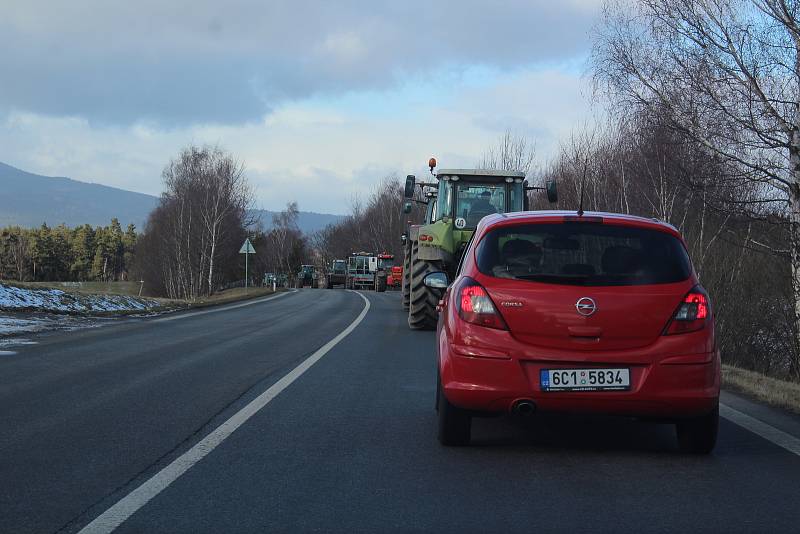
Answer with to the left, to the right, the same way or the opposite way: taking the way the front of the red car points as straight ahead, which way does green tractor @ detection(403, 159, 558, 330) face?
the same way

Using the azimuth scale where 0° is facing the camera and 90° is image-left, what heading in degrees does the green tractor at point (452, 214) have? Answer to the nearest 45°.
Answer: approximately 180°

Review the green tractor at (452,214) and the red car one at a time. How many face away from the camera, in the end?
2

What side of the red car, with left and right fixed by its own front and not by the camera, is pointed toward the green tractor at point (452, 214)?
front

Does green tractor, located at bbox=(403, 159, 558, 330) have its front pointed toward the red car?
no

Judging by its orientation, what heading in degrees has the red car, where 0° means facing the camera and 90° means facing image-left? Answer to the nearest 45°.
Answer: approximately 180°
